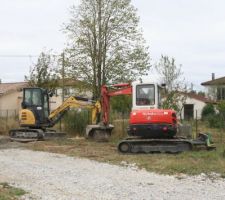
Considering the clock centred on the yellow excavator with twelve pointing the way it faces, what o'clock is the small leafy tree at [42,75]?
The small leafy tree is roughly at 9 o'clock from the yellow excavator.

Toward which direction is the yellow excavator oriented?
to the viewer's right

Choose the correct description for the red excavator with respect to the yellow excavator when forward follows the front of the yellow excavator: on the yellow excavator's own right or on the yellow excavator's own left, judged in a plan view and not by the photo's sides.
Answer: on the yellow excavator's own right

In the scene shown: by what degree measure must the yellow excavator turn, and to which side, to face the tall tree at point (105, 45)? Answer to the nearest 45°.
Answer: approximately 45° to its left
